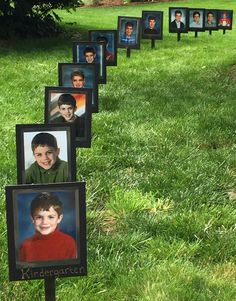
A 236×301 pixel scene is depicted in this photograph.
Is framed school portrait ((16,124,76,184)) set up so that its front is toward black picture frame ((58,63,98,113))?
no

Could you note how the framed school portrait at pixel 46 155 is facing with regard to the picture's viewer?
facing the viewer

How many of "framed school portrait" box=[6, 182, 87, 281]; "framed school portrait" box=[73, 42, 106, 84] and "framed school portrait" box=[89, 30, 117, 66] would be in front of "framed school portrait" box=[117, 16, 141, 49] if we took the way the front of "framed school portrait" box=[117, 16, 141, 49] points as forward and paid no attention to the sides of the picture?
3

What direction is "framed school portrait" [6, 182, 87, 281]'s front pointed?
toward the camera

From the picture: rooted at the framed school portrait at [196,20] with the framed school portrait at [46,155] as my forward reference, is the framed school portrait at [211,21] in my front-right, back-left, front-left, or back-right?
back-left

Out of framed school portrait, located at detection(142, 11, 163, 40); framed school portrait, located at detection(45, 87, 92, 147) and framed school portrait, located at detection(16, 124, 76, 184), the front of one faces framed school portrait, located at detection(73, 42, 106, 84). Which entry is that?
framed school portrait, located at detection(142, 11, 163, 40)

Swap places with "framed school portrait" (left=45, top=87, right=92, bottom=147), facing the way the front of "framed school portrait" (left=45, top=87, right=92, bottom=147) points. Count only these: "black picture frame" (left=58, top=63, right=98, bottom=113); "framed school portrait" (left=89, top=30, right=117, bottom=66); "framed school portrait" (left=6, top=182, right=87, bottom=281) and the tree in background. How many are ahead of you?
1

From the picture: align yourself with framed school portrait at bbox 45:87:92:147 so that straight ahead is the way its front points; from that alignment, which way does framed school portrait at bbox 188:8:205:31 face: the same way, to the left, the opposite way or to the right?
the same way

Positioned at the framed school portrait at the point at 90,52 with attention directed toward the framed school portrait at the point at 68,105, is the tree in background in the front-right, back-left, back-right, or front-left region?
back-right

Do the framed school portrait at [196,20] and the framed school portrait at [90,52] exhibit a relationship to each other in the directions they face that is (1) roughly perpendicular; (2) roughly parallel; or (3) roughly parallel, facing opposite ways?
roughly parallel

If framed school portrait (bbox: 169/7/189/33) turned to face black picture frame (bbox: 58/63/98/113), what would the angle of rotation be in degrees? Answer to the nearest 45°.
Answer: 0° — it already faces it

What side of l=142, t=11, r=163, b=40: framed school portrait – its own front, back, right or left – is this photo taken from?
front

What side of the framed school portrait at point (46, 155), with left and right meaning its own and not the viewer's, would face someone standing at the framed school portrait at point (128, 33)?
back

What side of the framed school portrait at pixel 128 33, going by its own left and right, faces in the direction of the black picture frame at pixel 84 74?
front

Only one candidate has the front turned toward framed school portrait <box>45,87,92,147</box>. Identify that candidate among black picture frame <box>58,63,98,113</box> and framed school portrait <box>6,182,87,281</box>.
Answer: the black picture frame

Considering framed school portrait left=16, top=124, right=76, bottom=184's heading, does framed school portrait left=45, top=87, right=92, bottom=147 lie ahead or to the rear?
to the rear

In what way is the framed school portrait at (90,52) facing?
toward the camera
